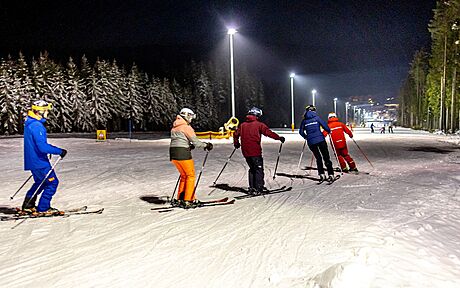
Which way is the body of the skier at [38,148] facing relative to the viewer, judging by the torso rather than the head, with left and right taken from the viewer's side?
facing to the right of the viewer

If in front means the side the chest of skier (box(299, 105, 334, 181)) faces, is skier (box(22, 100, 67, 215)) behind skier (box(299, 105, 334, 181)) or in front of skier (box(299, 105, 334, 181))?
behind

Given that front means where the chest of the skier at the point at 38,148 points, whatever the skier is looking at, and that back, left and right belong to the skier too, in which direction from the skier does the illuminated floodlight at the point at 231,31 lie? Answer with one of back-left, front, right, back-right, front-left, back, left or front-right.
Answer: front-left

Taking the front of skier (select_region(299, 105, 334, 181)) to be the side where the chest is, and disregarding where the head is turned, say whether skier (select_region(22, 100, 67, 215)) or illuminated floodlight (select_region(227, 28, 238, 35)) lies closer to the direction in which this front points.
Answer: the illuminated floodlight

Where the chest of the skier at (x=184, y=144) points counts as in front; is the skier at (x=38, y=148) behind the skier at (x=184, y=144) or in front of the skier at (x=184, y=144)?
behind

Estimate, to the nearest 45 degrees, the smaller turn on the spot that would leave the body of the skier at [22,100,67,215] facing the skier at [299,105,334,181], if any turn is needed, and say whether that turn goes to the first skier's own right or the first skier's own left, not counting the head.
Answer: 0° — they already face them

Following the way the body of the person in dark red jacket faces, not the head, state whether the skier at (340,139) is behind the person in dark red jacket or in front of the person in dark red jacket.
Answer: in front

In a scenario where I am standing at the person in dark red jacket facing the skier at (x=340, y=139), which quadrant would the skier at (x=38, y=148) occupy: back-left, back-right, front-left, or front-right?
back-left

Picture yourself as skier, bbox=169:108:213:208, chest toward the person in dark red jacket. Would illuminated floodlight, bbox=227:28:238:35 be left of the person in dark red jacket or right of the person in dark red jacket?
left

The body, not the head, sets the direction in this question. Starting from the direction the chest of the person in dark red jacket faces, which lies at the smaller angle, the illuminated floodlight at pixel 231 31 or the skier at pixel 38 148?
the illuminated floodlight

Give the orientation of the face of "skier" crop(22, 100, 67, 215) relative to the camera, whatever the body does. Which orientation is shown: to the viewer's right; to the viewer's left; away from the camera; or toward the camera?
to the viewer's right

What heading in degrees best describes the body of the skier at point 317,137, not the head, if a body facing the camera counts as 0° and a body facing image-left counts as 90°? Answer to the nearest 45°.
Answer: approximately 180°

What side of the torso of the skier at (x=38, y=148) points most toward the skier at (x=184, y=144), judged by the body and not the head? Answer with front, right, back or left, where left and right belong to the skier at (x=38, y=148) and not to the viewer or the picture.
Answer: front
